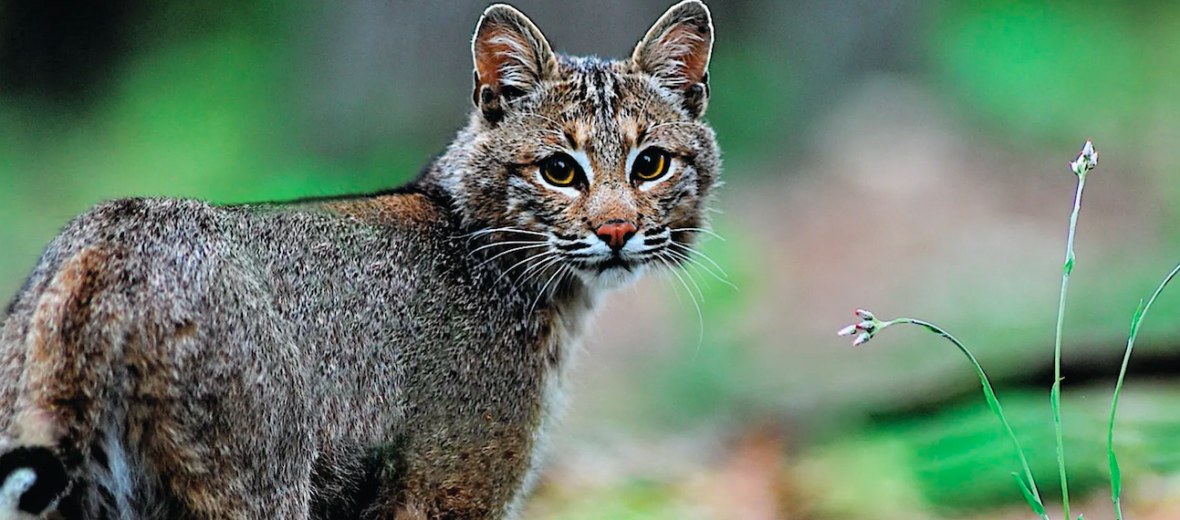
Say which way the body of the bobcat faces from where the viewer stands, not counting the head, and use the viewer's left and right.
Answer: facing away from the viewer and to the right of the viewer
